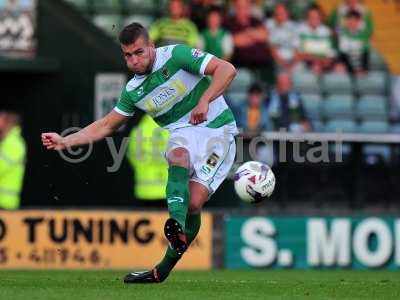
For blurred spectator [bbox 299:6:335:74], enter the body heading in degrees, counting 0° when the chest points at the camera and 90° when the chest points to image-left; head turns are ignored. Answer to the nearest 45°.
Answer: approximately 0°

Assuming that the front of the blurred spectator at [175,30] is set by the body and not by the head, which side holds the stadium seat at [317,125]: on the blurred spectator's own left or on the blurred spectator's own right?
on the blurred spectator's own left

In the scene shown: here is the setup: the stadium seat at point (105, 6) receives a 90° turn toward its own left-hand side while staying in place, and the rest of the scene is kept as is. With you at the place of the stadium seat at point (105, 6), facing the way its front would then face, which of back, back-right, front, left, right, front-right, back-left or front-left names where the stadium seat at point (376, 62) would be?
front

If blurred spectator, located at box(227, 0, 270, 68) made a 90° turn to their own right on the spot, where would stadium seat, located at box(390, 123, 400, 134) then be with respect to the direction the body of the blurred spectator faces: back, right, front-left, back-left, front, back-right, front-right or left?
back

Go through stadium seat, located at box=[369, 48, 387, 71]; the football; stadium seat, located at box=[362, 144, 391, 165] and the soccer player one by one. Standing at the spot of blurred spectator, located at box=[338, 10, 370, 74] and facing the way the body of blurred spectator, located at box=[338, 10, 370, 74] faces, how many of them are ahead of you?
3

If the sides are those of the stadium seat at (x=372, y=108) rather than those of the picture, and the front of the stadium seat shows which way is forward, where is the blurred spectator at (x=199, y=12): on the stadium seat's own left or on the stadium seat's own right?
on the stadium seat's own right

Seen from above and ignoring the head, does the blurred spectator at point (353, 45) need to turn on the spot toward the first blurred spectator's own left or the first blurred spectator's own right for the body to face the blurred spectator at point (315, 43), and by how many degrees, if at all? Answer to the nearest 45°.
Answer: approximately 45° to the first blurred spectator's own right

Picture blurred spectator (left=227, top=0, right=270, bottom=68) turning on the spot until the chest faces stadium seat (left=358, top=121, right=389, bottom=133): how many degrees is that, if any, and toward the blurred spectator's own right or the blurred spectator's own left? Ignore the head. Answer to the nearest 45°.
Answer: approximately 90° to the blurred spectator's own left

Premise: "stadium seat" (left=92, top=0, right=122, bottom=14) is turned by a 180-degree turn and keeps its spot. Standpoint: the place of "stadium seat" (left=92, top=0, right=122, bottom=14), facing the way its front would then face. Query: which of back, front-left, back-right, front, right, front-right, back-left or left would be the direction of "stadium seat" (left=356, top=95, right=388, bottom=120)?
right
